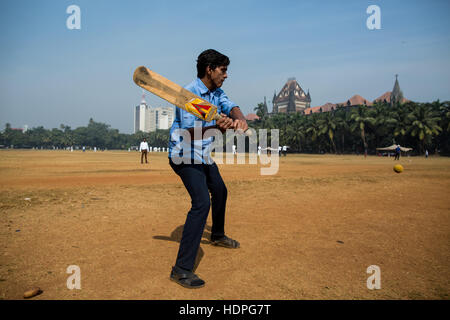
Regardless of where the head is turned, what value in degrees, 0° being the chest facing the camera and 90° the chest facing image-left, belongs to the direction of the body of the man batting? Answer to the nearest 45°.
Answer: approximately 315°

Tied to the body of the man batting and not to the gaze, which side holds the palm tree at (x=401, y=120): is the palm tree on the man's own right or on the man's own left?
on the man's own left

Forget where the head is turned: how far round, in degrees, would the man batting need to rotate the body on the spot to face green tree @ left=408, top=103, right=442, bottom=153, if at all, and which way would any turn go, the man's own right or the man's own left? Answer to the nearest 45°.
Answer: approximately 90° to the man's own left

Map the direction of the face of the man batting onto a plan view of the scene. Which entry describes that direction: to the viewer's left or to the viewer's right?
to the viewer's right
